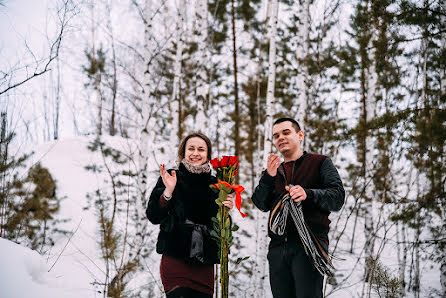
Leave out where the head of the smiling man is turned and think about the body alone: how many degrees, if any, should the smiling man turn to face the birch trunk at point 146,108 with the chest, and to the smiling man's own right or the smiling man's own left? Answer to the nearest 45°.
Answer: approximately 90° to the smiling man's own right

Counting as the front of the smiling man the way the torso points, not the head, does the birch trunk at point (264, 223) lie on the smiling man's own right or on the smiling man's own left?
on the smiling man's own right

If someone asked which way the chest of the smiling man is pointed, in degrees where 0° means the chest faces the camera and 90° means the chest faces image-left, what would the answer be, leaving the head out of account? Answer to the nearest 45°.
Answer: approximately 45°

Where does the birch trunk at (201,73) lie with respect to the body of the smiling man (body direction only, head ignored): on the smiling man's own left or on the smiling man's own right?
on the smiling man's own right

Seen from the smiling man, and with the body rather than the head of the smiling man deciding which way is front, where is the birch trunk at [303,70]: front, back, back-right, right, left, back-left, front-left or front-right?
back-right
